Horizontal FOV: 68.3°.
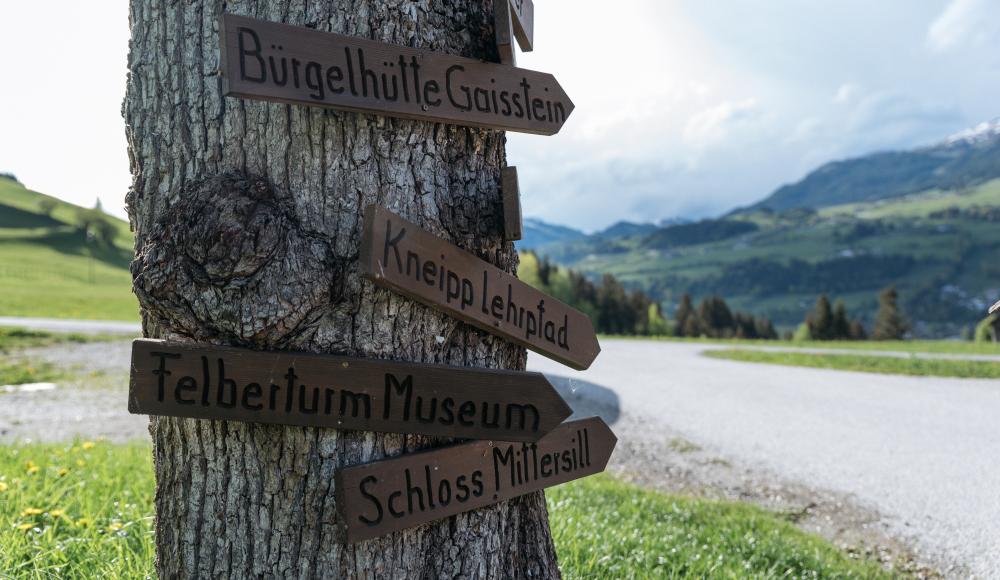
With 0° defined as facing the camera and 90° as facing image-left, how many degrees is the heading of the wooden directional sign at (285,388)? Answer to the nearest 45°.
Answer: approximately 0°

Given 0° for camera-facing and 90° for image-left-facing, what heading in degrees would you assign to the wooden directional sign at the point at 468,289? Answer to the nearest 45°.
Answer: approximately 315°

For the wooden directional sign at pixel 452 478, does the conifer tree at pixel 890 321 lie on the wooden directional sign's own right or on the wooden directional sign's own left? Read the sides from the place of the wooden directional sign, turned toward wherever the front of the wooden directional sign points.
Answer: on the wooden directional sign's own left

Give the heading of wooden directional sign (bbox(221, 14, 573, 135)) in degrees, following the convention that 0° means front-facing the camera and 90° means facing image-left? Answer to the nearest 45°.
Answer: approximately 315°

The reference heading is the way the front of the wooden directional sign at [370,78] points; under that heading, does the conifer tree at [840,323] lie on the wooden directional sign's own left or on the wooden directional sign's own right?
on the wooden directional sign's own left

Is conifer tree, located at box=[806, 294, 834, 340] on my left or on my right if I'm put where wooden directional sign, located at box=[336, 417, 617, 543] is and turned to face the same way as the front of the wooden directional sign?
on my left

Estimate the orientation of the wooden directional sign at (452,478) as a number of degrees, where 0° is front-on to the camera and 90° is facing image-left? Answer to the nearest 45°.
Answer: approximately 315°
